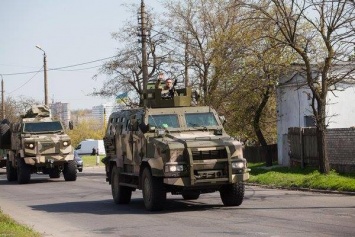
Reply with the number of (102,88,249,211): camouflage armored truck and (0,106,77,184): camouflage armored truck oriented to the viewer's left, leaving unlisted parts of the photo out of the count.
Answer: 0

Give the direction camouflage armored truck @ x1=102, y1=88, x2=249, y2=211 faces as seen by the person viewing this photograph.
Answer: facing the viewer and to the right of the viewer

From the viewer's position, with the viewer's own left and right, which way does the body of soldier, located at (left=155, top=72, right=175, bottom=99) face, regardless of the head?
facing the viewer

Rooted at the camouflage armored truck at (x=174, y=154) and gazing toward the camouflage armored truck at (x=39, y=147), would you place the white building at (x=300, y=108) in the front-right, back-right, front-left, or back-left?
front-right
